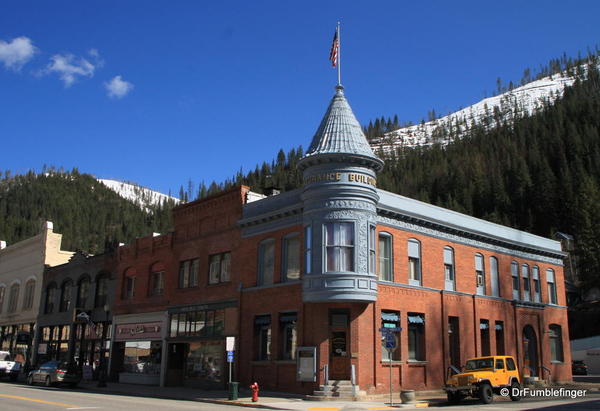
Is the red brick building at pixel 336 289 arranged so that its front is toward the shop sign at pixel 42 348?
no

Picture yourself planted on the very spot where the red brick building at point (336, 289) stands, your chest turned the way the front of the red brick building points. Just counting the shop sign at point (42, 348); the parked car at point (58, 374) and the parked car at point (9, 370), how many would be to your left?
0

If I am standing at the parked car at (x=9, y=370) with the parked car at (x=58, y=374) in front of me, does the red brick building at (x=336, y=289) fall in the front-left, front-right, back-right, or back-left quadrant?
front-left

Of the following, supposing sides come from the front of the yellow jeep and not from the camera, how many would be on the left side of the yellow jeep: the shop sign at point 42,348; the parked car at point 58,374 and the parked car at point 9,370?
0

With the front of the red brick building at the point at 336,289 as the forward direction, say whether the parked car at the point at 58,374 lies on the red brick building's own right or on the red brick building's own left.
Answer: on the red brick building's own right

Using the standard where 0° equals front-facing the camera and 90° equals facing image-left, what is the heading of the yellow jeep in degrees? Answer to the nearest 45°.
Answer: approximately 45°

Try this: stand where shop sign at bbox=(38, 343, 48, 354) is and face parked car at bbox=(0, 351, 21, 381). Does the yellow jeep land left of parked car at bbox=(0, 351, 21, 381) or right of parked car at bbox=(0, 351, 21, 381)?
left

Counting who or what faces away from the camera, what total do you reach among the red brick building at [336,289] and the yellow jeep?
0

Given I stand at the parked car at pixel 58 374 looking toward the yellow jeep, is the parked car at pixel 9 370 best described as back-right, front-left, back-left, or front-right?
back-left

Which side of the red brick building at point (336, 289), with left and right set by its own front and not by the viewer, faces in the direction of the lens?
front

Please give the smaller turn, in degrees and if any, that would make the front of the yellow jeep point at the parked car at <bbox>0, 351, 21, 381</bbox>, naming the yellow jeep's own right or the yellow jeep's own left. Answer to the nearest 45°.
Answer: approximately 45° to the yellow jeep's own right

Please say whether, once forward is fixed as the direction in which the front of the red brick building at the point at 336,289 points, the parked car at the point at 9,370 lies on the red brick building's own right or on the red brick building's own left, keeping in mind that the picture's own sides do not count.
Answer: on the red brick building's own right
